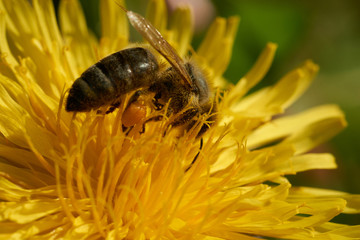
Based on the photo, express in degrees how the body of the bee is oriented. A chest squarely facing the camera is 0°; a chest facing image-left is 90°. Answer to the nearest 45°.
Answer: approximately 270°
